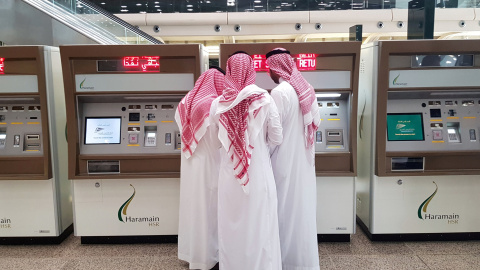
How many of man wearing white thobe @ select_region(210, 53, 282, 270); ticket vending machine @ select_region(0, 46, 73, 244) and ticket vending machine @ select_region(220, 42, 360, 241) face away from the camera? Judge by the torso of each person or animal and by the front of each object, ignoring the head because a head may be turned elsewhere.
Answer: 1

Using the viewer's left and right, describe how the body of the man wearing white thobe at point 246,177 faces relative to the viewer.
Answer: facing away from the viewer

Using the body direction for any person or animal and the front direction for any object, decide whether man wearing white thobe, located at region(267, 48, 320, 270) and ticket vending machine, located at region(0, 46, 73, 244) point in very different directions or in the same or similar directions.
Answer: very different directions

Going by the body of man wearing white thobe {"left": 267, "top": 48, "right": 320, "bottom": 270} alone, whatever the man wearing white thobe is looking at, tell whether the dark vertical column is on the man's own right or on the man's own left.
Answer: on the man's own right

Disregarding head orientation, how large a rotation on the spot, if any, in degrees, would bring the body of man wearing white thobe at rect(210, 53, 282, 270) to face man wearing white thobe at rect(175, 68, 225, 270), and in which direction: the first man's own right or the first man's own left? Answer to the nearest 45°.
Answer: approximately 45° to the first man's own left

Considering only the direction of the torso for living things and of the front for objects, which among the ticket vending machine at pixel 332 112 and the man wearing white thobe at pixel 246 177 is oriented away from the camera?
the man wearing white thobe

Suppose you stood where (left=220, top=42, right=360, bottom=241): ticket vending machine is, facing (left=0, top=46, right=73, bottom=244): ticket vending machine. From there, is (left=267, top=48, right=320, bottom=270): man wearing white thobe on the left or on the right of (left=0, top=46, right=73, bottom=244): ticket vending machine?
left

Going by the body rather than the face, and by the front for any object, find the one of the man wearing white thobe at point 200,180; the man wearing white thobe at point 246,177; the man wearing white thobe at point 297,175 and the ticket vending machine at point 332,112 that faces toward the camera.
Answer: the ticket vending machine

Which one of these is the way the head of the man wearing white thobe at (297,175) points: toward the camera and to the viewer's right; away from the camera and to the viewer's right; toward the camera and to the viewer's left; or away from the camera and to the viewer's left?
away from the camera and to the viewer's left

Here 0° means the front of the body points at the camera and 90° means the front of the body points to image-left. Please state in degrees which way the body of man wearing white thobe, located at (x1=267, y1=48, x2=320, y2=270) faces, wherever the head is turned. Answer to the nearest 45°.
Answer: approximately 135°

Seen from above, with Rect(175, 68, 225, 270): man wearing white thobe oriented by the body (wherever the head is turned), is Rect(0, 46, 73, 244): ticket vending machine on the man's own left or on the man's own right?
on the man's own left

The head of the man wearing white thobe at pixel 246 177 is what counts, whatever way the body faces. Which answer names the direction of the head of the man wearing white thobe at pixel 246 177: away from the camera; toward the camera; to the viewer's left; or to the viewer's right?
away from the camera

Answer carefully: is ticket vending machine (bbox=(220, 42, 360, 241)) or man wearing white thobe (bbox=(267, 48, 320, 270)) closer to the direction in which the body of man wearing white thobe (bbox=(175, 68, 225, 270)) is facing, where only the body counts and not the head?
the ticket vending machine

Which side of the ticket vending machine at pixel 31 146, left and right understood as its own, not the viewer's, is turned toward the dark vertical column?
left

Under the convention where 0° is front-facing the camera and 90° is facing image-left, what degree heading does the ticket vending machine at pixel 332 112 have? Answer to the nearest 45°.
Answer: approximately 0°

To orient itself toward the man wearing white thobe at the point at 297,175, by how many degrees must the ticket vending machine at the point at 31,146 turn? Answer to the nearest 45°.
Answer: approximately 45° to its left
